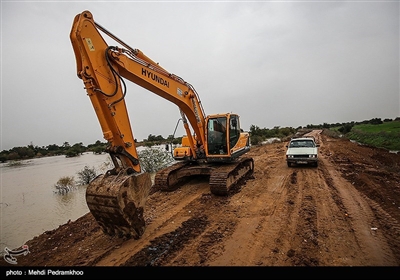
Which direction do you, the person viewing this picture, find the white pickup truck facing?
facing the viewer

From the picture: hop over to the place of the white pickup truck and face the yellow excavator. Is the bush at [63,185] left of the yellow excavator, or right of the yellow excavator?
right

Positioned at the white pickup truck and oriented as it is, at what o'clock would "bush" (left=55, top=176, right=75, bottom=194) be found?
The bush is roughly at 2 o'clock from the white pickup truck.

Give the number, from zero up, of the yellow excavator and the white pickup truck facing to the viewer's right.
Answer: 0

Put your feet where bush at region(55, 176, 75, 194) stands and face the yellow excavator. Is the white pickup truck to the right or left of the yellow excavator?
left

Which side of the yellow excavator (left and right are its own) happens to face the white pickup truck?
back

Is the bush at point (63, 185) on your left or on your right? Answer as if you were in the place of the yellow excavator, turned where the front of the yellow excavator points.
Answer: on your right

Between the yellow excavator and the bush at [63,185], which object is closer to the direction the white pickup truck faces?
the yellow excavator
